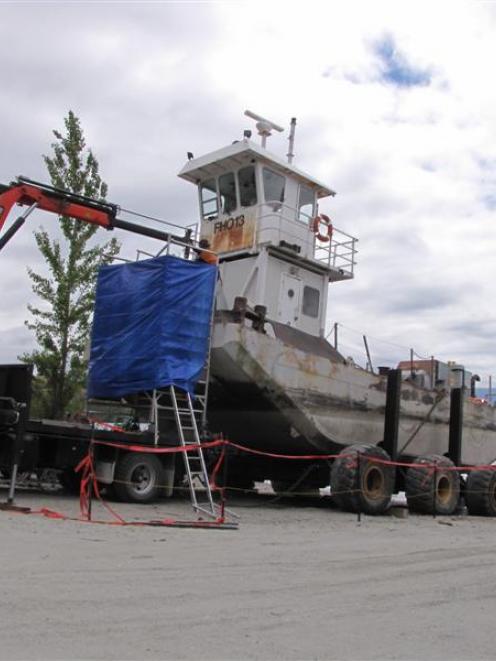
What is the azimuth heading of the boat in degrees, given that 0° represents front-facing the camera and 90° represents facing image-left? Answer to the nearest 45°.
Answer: approximately 45°

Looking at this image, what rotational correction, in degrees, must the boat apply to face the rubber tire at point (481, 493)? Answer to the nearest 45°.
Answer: approximately 135° to its left

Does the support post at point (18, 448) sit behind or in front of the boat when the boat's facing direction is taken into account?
in front

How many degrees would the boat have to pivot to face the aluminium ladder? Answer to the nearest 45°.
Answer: approximately 45° to its left

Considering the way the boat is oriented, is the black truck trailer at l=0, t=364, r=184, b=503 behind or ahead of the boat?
ahead

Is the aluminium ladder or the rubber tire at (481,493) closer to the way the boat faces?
the aluminium ladder

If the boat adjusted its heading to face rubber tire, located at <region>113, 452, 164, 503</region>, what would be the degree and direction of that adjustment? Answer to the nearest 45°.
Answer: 0° — it already faces it

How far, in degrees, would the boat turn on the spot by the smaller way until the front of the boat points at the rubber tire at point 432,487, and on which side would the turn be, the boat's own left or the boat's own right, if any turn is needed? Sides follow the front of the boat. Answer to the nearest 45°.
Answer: approximately 135° to the boat's own left

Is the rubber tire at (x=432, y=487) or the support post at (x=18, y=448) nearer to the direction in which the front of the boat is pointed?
the support post
